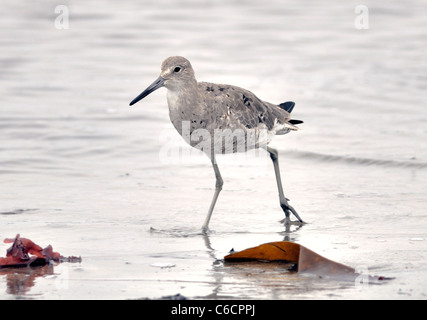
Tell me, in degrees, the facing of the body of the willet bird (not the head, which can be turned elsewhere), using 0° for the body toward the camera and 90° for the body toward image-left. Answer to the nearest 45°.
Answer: approximately 90°

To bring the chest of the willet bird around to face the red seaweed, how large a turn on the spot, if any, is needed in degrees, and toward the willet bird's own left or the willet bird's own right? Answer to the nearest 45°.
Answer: approximately 45° to the willet bird's own left
